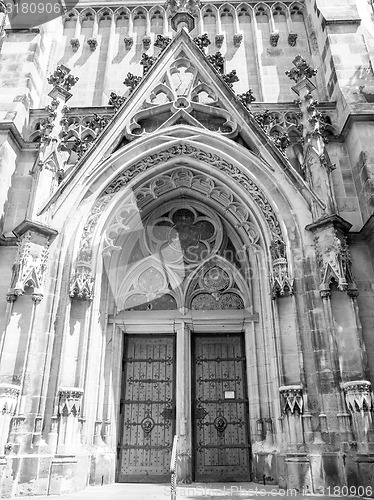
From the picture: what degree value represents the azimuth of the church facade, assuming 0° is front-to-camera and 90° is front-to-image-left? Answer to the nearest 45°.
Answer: approximately 0°
